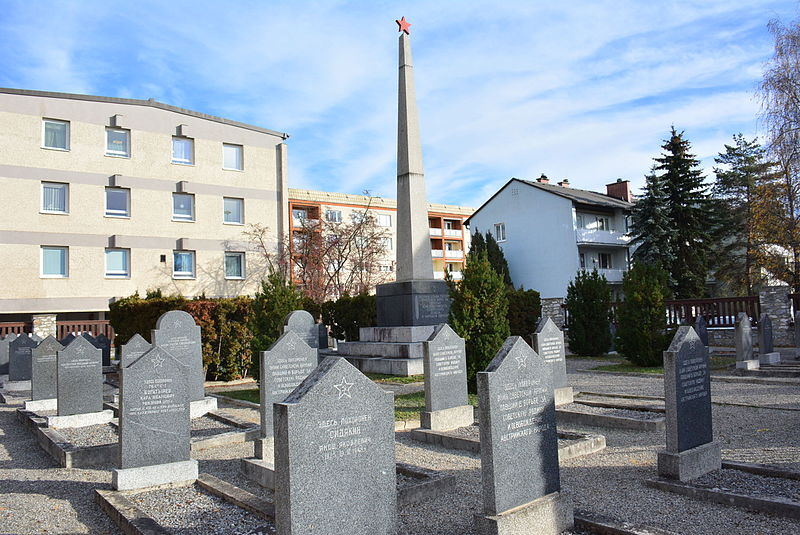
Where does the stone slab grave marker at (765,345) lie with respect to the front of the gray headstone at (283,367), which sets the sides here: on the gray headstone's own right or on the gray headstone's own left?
on the gray headstone's own left

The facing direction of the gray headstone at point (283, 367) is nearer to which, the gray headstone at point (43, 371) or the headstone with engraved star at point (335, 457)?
the headstone with engraved star

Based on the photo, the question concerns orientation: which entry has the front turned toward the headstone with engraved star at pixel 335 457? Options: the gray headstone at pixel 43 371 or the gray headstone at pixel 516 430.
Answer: the gray headstone at pixel 43 371

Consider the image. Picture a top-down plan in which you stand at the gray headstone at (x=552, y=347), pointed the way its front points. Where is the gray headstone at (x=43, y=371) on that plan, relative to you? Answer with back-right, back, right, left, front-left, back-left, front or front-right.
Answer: back-right

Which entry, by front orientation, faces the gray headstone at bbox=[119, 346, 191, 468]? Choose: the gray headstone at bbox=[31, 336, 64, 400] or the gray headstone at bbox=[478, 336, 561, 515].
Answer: the gray headstone at bbox=[31, 336, 64, 400]

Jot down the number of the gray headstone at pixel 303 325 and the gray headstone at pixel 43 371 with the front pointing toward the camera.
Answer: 2

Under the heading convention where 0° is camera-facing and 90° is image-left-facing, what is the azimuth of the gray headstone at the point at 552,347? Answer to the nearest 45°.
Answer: approximately 315°

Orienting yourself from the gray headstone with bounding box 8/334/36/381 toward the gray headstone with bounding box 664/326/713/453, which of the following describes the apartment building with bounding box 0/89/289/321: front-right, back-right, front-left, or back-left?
back-left
